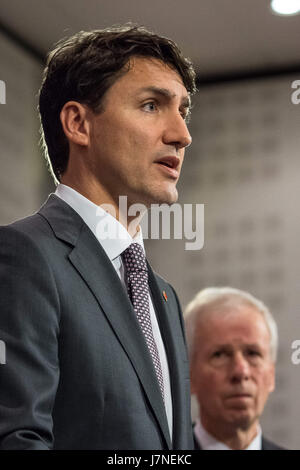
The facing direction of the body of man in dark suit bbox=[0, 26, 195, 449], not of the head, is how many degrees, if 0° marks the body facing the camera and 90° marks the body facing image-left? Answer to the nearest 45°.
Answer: approximately 315°
